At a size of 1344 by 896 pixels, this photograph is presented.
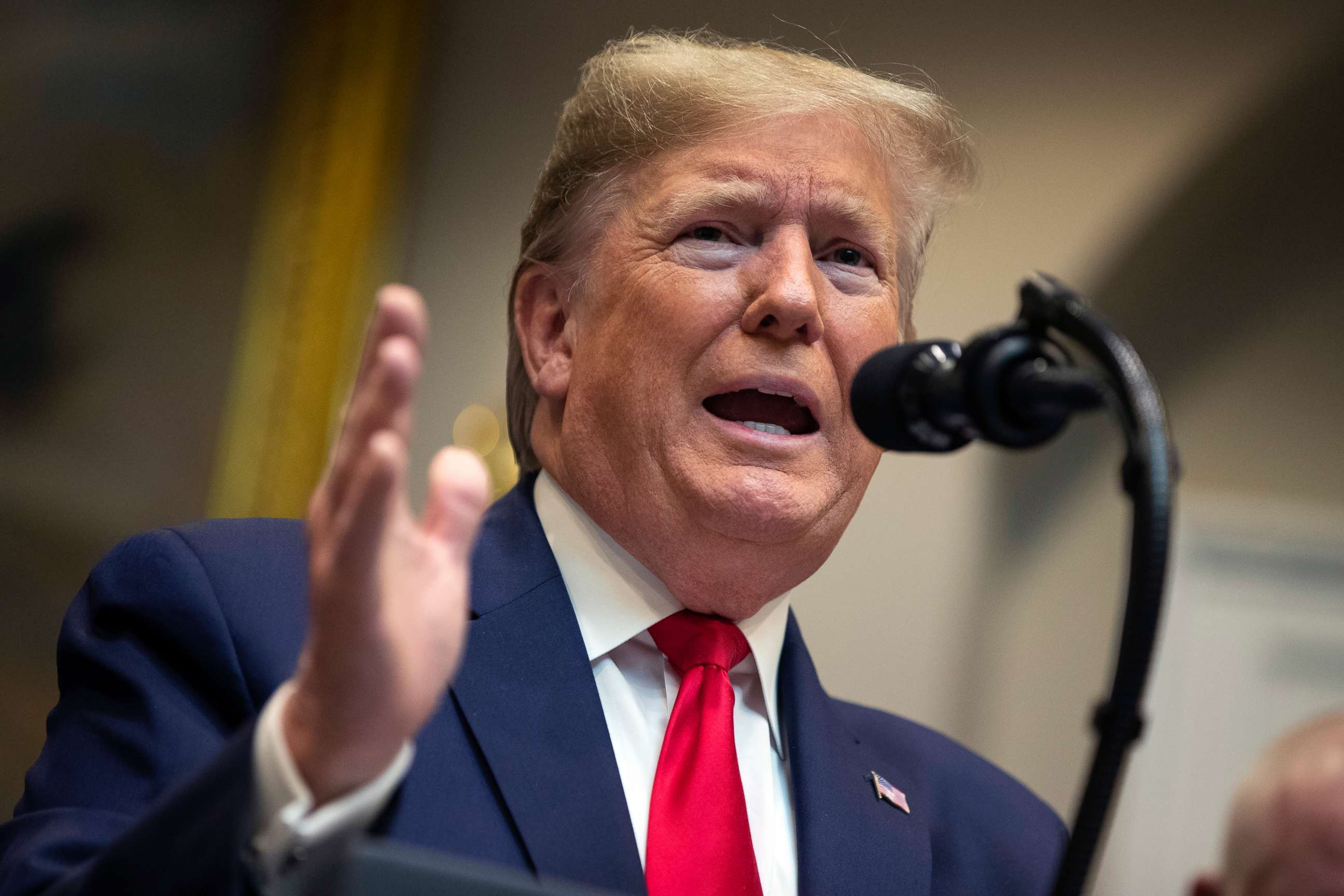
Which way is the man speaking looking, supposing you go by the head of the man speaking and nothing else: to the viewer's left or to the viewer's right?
to the viewer's right

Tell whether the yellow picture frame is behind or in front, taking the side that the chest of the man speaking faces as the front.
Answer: behind
